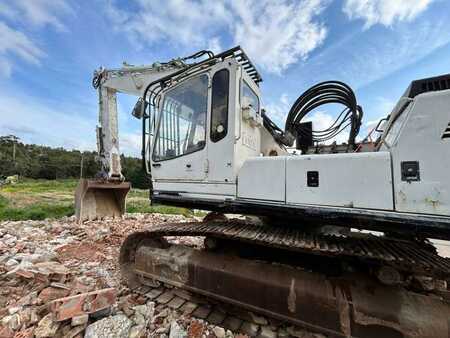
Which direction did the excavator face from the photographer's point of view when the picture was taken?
facing away from the viewer and to the left of the viewer

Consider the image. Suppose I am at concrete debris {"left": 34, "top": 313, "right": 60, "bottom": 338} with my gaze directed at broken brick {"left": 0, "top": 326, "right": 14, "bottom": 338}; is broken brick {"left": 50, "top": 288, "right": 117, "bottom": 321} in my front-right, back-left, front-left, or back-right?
back-right

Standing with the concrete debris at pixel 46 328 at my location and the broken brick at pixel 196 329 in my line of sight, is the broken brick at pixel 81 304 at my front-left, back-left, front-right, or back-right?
front-left

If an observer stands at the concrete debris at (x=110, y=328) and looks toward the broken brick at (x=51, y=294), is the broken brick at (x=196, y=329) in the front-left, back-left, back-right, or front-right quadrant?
back-right

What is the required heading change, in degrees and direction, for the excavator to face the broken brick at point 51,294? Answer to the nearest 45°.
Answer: approximately 45° to its left

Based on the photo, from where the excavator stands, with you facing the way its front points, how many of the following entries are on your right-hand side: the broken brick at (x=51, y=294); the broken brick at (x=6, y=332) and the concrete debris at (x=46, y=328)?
0

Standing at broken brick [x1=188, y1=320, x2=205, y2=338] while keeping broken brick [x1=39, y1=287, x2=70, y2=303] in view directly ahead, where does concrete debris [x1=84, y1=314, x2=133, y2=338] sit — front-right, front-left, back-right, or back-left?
front-left

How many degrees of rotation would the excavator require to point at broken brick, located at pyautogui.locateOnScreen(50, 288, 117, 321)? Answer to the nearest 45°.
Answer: approximately 45° to its left
